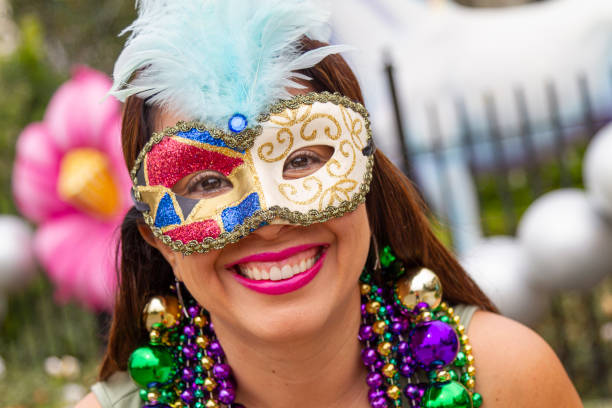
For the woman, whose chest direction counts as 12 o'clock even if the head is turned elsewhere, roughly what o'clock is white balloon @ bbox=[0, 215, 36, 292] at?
The white balloon is roughly at 5 o'clock from the woman.

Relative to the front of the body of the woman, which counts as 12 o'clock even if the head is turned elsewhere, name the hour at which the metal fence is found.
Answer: The metal fence is roughly at 7 o'clock from the woman.

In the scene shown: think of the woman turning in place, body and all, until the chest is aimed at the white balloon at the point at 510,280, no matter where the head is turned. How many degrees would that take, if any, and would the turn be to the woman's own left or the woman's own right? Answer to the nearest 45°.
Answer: approximately 135° to the woman's own left

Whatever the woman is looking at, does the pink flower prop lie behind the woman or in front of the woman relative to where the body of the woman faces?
behind

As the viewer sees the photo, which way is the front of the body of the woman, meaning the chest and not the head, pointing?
toward the camera

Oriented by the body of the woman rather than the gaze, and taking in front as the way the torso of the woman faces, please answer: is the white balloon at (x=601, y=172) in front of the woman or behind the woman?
behind

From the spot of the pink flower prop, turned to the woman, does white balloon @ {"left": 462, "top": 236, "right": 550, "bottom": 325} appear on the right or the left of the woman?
left

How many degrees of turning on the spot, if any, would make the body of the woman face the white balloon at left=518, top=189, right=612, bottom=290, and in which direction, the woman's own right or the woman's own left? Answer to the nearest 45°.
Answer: approximately 135° to the woman's own left

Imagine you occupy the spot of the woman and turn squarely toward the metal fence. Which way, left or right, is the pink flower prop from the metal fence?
left

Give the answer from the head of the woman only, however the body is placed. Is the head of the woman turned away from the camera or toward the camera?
toward the camera

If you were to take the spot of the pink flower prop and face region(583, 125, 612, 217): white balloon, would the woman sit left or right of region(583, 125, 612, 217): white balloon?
right
